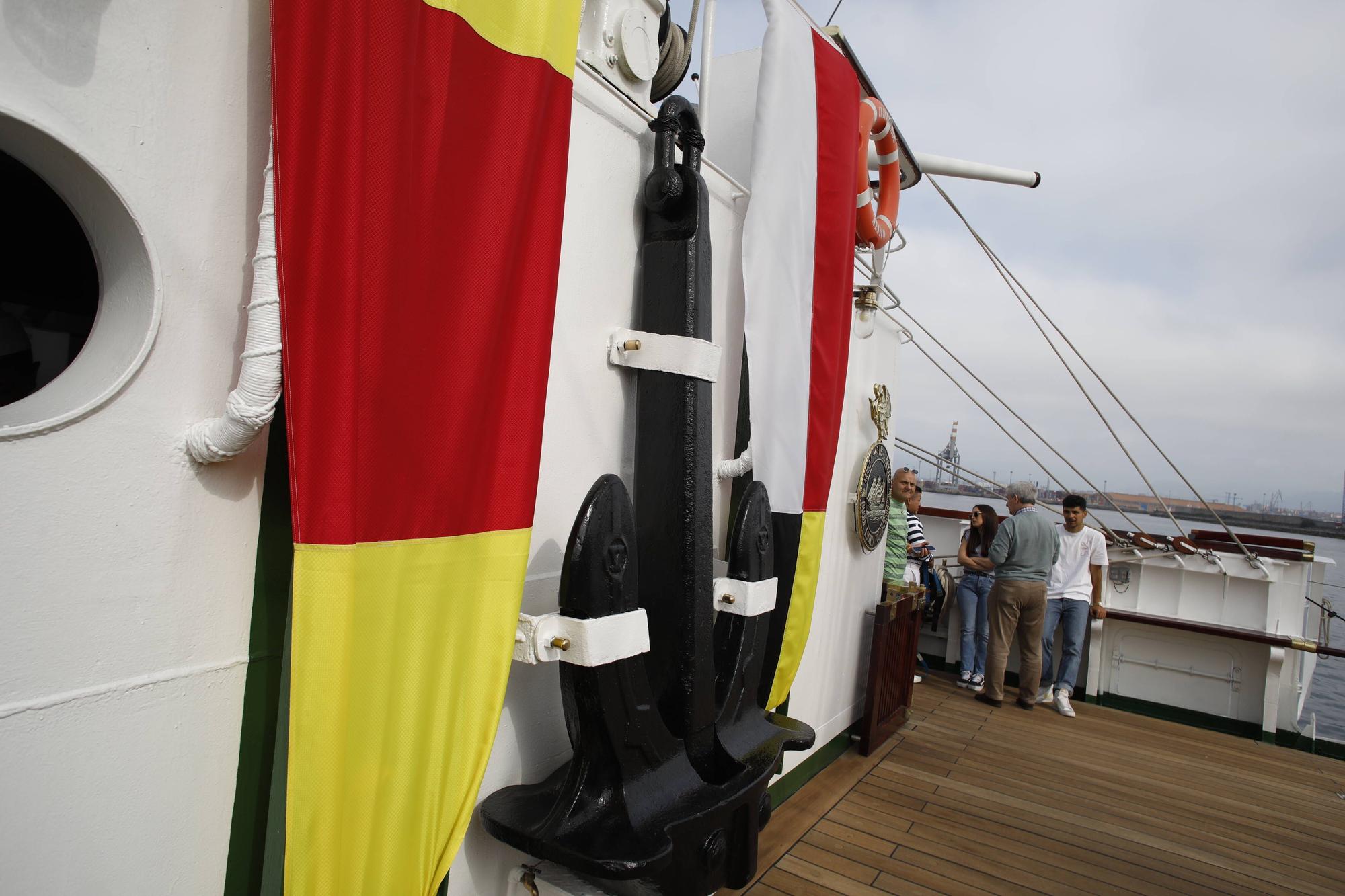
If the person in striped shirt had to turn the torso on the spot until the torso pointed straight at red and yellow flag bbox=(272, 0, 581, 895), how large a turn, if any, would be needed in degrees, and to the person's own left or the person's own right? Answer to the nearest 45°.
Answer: approximately 90° to the person's own right

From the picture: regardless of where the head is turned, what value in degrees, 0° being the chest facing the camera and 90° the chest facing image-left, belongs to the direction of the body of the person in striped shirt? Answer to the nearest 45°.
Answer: approximately 270°

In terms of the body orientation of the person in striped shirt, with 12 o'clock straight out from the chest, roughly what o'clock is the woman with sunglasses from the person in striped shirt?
The woman with sunglasses is roughly at 11 o'clock from the person in striped shirt.

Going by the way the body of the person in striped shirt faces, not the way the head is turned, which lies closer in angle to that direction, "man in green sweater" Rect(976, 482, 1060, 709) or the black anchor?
the man in green sweater

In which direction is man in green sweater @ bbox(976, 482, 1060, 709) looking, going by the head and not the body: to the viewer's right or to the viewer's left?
to the viewer's left

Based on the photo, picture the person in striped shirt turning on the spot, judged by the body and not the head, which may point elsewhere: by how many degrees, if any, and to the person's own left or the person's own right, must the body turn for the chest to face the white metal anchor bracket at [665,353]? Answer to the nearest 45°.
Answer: approximately 90° to the person's own right

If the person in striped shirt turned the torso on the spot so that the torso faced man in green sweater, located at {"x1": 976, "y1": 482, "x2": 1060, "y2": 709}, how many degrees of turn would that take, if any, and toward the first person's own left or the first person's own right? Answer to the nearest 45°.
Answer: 0° — they already face them

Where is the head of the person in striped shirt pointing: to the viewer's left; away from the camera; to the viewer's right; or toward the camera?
to the viewer's right

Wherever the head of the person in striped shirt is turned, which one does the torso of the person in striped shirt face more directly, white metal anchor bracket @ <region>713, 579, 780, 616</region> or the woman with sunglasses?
the woman with sunglasses

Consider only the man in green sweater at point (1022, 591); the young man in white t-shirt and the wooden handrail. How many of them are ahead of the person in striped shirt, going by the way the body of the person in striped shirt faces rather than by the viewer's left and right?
3

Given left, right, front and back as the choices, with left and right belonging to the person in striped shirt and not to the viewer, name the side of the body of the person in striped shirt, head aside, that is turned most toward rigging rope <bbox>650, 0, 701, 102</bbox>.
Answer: right

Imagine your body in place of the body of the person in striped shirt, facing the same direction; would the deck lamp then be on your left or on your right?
on your right

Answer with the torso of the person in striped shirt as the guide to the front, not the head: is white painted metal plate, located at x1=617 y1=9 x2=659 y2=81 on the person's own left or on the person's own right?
on the person's own right
